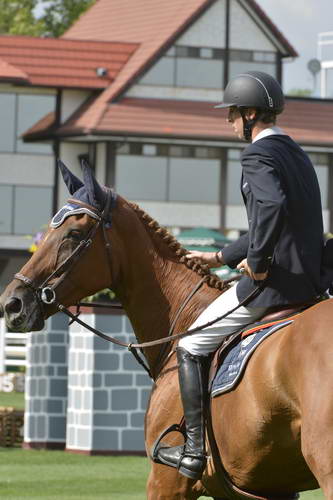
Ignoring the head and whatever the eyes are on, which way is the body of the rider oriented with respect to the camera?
to the viewer's left

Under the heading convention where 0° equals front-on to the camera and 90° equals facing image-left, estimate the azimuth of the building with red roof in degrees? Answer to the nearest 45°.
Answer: approximately 0°

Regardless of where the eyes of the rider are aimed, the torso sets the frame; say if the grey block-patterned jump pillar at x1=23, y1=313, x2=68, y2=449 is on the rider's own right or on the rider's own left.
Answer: on the rider's own right

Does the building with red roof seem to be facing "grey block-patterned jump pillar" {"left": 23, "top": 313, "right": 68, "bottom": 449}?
yes

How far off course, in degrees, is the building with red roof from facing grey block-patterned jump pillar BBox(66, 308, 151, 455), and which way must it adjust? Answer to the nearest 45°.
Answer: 0° — it already faces it

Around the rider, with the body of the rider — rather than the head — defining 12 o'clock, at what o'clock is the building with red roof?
The building with red roof is roughly at 3 o'clock from the rider.

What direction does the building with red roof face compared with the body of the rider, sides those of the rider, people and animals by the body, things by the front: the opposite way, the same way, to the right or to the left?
to the left

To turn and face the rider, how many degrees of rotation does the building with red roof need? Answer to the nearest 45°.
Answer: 0° — it already faces them

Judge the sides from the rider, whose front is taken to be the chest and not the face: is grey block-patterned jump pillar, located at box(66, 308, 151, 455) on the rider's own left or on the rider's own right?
on the rider's own right

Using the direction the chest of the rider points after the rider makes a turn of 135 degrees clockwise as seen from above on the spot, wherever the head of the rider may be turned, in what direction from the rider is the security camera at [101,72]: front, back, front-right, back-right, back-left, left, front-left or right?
front-left

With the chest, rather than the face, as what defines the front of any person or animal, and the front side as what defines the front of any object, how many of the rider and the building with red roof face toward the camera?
1
